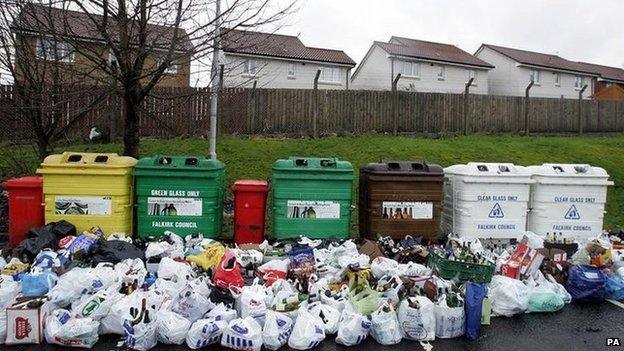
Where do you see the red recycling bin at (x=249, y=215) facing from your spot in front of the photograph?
facing the viewer

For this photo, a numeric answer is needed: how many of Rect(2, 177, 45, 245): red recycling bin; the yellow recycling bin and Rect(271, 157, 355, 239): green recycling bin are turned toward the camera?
3

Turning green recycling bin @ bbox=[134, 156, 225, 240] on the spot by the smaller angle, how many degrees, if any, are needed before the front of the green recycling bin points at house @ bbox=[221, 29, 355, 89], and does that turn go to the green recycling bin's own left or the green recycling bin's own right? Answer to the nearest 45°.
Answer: approximately 180°

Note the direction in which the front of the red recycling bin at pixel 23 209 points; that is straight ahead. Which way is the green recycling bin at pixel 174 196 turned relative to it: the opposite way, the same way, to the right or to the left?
the same way

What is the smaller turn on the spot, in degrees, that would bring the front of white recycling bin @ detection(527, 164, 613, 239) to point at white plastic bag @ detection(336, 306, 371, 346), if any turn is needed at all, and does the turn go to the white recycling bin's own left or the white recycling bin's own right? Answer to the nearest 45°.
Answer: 0° — it already faces it

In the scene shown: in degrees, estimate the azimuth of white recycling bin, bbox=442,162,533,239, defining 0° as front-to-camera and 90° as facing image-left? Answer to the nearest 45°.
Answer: approximately 0°

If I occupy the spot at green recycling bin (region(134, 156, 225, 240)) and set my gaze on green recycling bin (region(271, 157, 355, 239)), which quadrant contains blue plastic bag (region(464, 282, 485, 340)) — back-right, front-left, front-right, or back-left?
front-right

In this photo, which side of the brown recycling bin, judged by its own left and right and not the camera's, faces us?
front

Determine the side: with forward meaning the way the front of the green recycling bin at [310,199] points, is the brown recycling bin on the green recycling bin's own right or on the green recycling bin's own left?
on the green recycling bin's own left

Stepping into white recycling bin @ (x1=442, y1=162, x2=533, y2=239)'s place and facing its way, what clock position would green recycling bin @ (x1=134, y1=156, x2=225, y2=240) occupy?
The green recycling bin is roughly at 2 o'clock from the white recycling bin.

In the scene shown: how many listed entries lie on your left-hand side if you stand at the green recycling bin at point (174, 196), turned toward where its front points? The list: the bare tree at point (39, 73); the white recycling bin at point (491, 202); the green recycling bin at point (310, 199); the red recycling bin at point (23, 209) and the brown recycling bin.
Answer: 3

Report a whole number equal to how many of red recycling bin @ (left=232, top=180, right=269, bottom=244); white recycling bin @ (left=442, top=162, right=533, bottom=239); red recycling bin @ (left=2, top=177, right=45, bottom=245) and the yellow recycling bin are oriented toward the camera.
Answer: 4

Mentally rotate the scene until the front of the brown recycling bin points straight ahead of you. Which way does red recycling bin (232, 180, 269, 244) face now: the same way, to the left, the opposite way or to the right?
the same way

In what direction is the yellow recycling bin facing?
toward the camera

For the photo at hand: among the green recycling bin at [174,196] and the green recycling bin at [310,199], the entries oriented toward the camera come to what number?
2

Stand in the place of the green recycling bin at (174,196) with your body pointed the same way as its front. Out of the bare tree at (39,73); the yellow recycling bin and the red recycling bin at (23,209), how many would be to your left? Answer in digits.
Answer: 0
